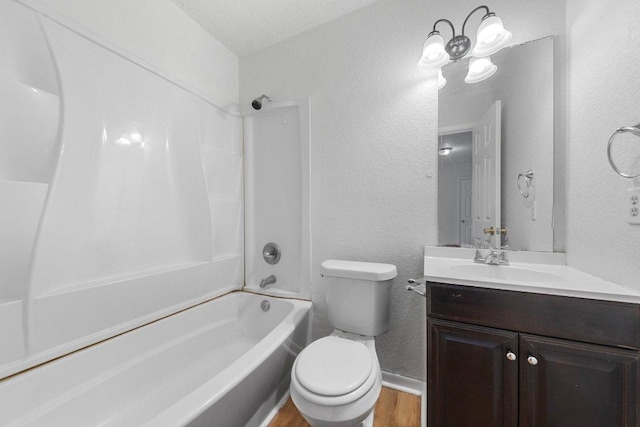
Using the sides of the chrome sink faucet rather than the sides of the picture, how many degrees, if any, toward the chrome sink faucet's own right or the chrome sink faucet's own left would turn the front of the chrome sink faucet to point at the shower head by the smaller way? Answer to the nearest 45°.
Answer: approximately 90° to the chrome sink faucet's own right

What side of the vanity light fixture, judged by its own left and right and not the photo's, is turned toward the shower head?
right

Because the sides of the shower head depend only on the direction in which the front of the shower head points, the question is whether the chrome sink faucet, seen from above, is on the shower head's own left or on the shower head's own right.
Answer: on the shower head's own left

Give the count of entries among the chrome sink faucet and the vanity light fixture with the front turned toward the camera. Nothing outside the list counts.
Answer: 2

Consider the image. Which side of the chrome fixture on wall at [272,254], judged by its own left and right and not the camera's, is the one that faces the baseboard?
left

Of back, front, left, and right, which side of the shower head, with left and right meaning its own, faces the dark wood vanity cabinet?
left
